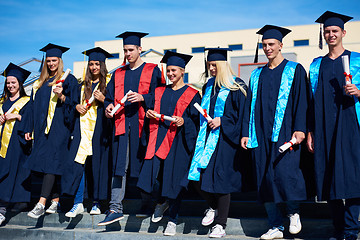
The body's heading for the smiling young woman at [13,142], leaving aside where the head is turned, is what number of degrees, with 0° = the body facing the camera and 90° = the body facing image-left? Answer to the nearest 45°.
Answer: approximately 45°

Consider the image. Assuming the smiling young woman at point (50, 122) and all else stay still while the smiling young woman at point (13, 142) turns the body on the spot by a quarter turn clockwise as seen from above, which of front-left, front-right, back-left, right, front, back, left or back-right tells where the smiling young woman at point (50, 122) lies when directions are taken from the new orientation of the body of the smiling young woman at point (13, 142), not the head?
back
